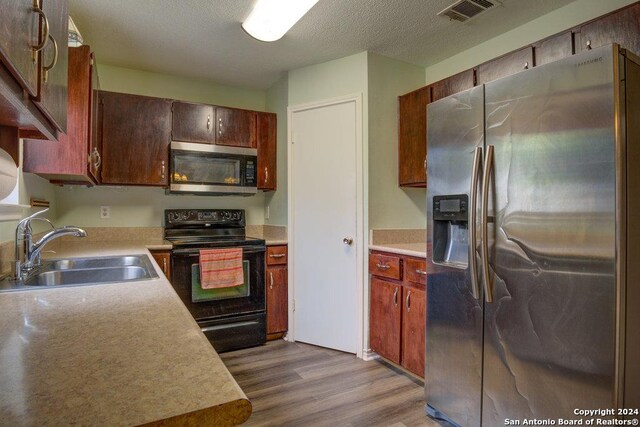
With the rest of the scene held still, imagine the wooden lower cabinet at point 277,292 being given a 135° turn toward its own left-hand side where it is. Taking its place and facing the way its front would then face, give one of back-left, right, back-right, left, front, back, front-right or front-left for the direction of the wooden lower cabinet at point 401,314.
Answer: right

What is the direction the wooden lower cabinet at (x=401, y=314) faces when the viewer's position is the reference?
facing the viewer and to the left of the viewer

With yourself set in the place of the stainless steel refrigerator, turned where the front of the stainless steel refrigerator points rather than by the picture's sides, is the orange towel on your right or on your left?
on your right

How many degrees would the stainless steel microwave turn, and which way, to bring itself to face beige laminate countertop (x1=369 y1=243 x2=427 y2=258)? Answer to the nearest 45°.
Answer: approximately 45° to its left

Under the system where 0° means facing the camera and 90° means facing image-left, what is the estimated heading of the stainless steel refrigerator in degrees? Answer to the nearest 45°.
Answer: approximately 45°

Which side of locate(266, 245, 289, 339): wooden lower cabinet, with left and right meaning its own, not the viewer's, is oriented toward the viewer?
front

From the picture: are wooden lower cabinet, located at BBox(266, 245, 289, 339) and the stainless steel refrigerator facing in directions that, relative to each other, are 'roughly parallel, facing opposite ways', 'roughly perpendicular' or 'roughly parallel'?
roughly perpendicular

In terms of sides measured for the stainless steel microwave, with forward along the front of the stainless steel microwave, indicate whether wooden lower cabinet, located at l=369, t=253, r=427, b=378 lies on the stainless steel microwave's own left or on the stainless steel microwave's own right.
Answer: on the stainless steel microwave's own left

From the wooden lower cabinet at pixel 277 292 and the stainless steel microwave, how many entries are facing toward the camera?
2

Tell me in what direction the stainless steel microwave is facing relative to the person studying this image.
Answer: facing the viewer

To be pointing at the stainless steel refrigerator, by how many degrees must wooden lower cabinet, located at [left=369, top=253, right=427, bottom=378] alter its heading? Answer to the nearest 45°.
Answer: approximately 90° to its left

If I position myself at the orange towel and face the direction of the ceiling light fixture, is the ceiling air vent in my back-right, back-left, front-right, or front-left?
front-left

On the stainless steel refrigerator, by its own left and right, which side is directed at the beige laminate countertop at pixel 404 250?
right

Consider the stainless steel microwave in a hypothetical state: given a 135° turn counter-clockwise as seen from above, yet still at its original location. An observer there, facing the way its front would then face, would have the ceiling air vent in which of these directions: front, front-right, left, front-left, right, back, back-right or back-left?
right

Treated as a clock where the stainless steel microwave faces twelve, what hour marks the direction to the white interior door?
The white interior door is roughly at 10 o'clock from the stainless steel microwave.
